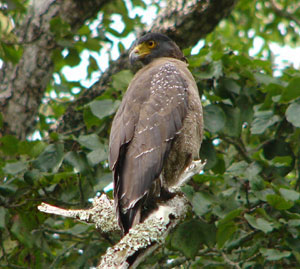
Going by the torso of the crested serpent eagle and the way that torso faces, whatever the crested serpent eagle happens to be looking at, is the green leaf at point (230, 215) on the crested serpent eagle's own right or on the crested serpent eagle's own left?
on the crested serpent eagle's own right

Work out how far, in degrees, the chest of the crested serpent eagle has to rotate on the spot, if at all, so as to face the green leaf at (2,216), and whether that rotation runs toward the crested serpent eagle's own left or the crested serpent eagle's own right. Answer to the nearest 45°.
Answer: approximately 135° to the crested serpent eagle's own left

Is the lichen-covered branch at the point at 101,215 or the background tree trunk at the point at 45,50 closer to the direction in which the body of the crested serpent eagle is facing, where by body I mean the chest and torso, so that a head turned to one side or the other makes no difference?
the background tree trunk

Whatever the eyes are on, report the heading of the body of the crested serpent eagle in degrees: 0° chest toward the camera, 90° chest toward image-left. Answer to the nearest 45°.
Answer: approximately 225°

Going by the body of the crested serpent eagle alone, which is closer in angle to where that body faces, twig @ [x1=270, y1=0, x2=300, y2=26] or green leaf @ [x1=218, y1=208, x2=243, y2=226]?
the twig
